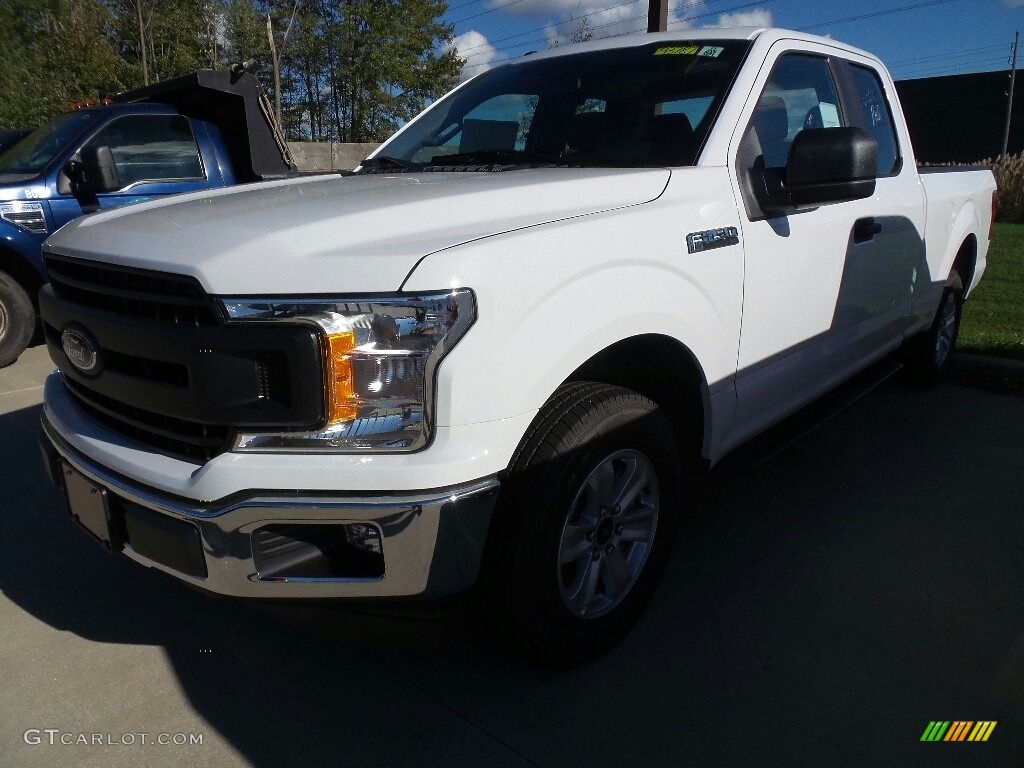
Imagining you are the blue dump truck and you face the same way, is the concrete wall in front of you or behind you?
behind

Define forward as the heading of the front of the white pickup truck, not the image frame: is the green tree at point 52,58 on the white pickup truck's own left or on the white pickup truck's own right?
on the white pickup truck's own right

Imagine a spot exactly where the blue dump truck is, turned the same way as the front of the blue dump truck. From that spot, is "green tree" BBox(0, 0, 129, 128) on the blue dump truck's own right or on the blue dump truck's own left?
on the blue dump truck's own right

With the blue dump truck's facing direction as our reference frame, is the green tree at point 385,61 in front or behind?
behind

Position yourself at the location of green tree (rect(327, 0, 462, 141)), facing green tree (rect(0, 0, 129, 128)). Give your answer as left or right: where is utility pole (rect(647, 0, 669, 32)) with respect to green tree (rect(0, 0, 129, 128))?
left

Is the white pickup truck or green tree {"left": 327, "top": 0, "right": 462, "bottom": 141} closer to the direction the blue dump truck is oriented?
the white pickup truck

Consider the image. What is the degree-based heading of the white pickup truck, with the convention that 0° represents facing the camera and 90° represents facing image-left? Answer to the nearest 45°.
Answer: approximately 45°

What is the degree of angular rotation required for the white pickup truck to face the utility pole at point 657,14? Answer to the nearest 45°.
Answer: approximately 135° to its right
